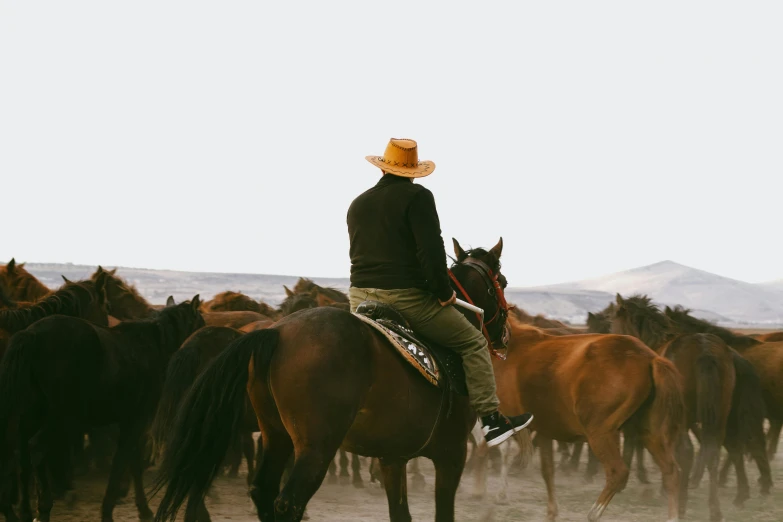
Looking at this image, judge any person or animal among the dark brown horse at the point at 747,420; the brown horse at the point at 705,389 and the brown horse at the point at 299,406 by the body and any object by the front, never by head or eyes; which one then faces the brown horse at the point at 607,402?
the brown horse at the point at 299,406

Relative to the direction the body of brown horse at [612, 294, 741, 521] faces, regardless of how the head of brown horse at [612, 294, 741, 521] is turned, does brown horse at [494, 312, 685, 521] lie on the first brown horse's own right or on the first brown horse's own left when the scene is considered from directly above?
on the first brown horse's own left

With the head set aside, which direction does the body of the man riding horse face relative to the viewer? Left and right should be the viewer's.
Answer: facing away from the viewer and to the right of the viewer

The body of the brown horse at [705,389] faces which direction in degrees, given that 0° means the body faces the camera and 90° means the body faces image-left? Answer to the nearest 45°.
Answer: approximately 135°

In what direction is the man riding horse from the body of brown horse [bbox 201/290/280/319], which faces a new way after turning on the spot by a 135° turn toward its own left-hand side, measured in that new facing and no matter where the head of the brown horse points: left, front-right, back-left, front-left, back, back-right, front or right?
back-left

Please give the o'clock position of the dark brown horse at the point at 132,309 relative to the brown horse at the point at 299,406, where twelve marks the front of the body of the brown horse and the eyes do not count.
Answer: The dark brown horse is roughly at 10 o'clock from the brown horse.

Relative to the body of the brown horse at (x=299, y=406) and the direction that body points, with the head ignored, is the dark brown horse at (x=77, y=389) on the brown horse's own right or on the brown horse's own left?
on the brown horse's own left
